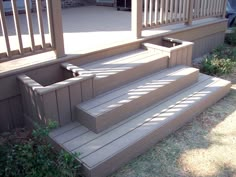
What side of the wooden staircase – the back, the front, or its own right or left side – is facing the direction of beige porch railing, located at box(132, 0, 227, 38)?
left

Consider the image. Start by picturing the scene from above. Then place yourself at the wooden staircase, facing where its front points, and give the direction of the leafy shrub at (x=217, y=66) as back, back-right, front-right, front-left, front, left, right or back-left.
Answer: left

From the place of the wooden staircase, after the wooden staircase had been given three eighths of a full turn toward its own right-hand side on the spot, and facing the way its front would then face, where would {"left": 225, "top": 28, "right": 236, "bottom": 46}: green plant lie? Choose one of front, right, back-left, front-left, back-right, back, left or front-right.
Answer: back-right

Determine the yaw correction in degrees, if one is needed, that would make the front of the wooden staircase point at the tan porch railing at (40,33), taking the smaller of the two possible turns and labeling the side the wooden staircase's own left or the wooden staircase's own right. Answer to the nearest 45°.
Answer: approximately 135° to the wooden staircase's own right

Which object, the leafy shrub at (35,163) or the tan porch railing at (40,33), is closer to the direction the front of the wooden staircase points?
the leafy shrub

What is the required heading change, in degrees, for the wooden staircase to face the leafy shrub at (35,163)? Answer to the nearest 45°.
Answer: approximately 90° to its right

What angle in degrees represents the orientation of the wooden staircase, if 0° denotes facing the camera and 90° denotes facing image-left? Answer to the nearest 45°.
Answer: approximately 315°

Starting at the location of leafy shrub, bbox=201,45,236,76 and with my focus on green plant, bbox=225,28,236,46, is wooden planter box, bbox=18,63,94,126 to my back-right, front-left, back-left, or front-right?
back-left
